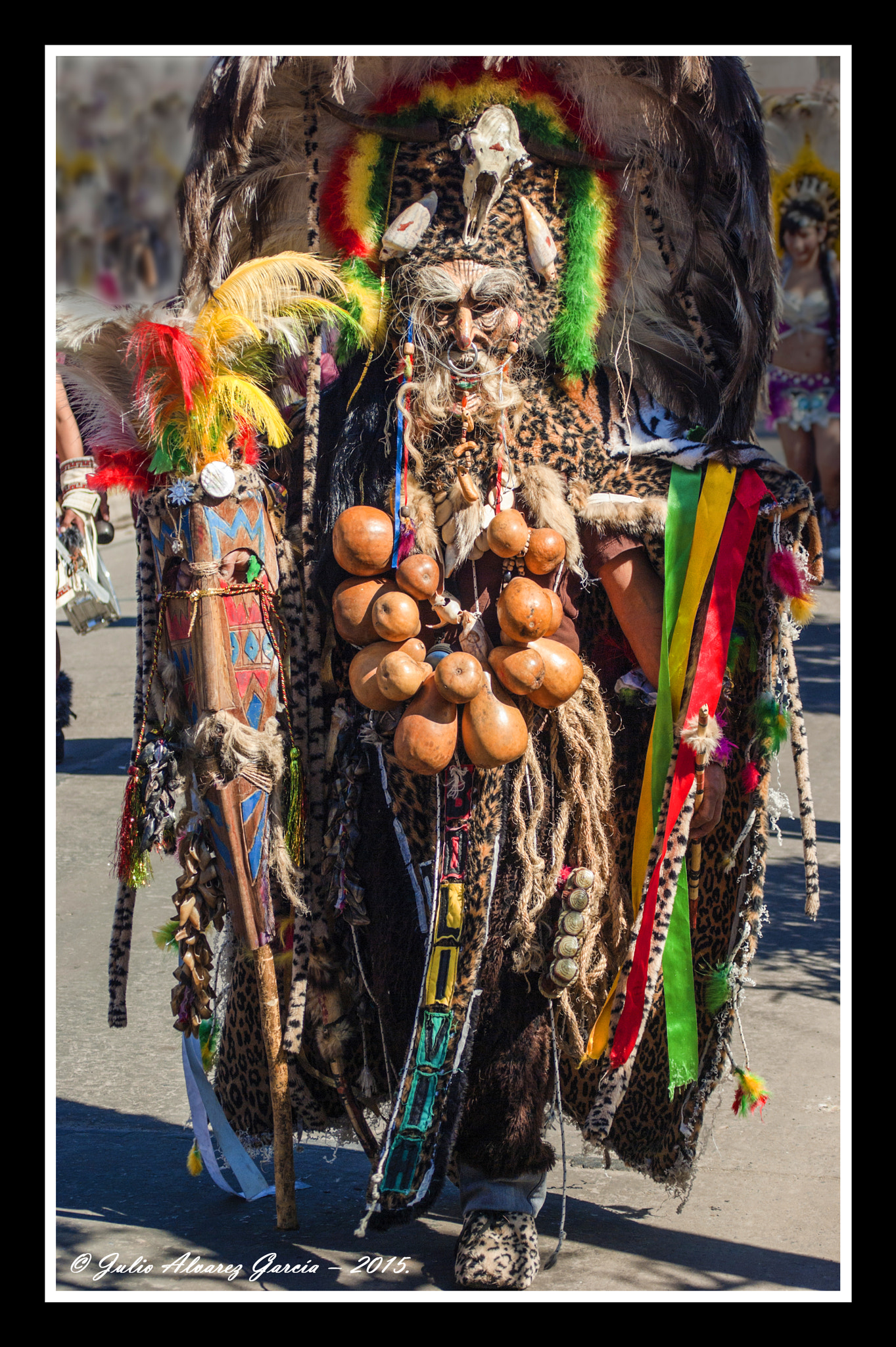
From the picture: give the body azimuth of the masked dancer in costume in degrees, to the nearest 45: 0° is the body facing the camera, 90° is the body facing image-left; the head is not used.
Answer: approximately 0°
